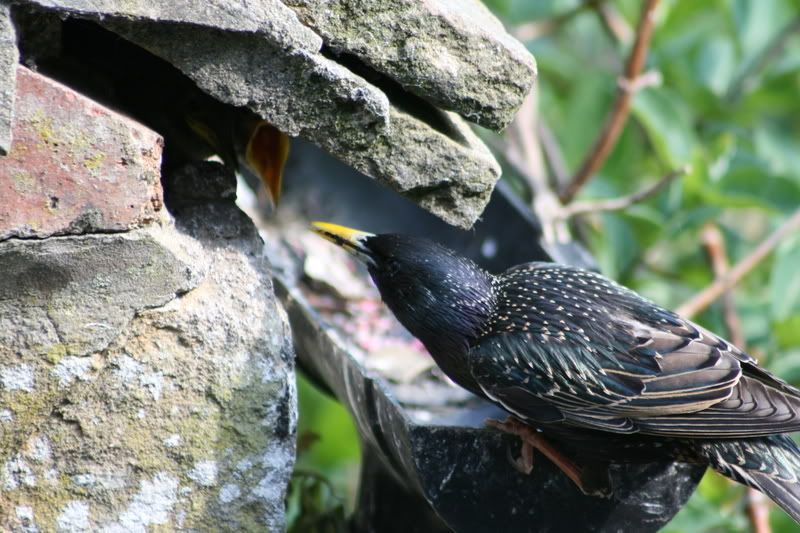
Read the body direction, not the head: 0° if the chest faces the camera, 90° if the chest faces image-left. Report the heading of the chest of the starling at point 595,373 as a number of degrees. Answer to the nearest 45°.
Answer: approximately 90°

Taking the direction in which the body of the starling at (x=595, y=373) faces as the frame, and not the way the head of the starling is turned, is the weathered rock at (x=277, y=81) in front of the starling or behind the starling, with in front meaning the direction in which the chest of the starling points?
in front

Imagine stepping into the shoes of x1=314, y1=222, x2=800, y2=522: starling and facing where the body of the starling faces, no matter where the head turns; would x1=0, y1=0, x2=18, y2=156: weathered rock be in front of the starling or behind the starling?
in front

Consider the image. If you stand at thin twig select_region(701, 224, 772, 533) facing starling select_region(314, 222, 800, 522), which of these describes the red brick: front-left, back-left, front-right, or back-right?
front-right

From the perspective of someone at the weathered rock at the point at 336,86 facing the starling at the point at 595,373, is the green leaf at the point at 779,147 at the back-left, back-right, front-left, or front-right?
front-left

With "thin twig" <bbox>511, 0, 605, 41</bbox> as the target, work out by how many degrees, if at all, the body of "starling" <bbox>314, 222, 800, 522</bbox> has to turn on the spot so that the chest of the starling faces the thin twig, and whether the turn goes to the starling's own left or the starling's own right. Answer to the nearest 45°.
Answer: approximately 45° to the starling's own right

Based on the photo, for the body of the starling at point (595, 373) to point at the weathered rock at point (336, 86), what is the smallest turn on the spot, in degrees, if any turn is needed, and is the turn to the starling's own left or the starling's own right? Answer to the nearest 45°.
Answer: approximately 45° to the starling's own left
